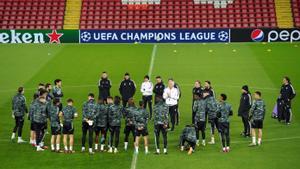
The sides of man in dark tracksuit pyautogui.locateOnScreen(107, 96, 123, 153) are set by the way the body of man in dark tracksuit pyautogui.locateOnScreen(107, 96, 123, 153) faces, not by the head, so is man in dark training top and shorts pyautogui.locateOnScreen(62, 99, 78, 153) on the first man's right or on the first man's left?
on the first man's left

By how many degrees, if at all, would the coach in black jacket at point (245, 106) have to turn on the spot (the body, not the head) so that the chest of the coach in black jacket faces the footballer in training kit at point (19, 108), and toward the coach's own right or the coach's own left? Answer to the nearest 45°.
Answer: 0° — they already face them

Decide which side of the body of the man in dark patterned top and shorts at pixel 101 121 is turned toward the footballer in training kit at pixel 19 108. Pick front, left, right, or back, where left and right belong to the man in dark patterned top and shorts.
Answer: left

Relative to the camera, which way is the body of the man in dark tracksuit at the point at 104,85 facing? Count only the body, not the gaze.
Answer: toward the camera

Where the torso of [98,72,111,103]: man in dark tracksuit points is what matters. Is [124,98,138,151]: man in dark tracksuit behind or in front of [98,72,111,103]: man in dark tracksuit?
in front

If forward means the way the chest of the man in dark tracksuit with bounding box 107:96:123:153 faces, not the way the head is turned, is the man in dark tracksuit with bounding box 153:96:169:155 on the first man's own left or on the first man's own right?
on the first man's own right

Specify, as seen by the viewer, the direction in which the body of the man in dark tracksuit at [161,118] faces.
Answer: away from the camera

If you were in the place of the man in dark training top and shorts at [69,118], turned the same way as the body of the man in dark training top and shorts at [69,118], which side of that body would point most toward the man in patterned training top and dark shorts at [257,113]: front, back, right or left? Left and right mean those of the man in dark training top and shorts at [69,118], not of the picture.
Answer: right

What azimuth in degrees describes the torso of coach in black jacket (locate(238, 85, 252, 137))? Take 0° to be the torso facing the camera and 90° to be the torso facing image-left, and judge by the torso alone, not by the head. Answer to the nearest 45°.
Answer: approximately 90°

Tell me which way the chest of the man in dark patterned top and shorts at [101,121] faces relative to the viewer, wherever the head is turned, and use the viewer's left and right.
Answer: facing away from the viewer

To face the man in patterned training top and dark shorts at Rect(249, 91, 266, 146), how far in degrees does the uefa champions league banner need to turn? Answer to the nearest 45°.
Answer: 0° — it already faces them

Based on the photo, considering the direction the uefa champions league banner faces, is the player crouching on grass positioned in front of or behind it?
in front

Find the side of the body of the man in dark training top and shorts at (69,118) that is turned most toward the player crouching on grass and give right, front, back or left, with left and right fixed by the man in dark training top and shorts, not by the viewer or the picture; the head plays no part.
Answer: right

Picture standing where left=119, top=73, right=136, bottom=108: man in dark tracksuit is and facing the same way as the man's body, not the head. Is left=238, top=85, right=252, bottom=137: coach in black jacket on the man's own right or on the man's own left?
on the man's own left

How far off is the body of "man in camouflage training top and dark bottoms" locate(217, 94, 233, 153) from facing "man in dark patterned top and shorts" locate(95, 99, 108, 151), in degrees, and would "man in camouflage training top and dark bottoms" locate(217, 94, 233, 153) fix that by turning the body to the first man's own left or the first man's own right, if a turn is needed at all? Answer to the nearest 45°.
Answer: approximately 90° to the first man's own left

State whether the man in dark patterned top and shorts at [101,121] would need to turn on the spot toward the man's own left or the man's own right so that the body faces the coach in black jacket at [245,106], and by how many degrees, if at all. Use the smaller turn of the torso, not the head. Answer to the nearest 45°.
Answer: approximately 90° to the man's own right

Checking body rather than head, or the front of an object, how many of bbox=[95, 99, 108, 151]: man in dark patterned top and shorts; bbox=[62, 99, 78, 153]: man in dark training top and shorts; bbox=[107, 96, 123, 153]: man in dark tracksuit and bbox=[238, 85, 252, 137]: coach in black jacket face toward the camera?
0

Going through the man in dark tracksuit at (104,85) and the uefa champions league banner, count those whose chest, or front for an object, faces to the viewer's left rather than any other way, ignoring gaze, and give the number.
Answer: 0

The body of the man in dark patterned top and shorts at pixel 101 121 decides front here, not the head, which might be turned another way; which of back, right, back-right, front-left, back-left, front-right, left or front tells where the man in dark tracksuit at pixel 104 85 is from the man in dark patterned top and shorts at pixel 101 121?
front
